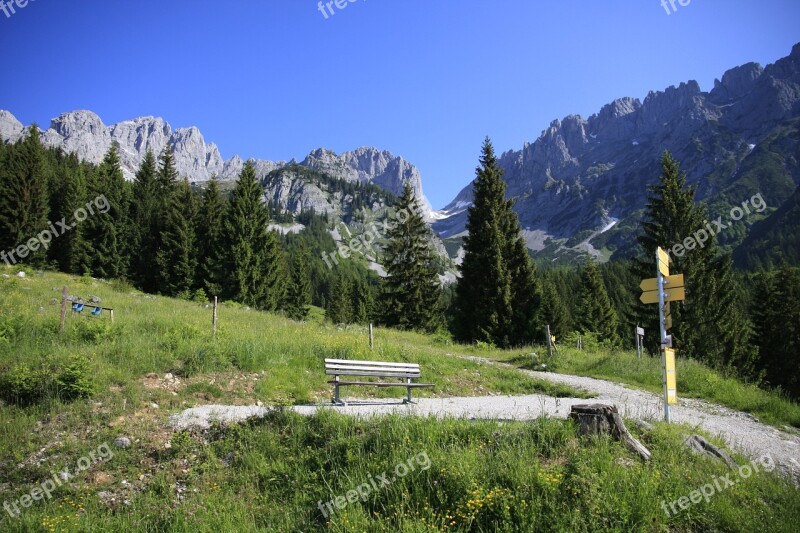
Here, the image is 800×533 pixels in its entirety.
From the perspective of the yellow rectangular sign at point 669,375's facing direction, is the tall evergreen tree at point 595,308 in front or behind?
behind

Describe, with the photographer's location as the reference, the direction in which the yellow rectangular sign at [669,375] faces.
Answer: facing the viewer

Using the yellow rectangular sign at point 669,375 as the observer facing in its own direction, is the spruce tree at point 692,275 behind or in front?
behind

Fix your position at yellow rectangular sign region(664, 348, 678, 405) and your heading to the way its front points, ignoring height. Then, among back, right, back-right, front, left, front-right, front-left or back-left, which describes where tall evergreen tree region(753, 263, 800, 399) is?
back

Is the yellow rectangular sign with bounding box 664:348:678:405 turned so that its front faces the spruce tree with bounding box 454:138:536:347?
no

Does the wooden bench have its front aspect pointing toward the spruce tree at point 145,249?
no

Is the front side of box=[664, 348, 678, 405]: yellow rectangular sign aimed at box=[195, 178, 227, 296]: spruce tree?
no

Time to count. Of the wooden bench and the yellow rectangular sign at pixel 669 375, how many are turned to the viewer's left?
0

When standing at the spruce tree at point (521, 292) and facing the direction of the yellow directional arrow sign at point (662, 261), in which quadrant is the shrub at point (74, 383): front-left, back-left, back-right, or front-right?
front-right
